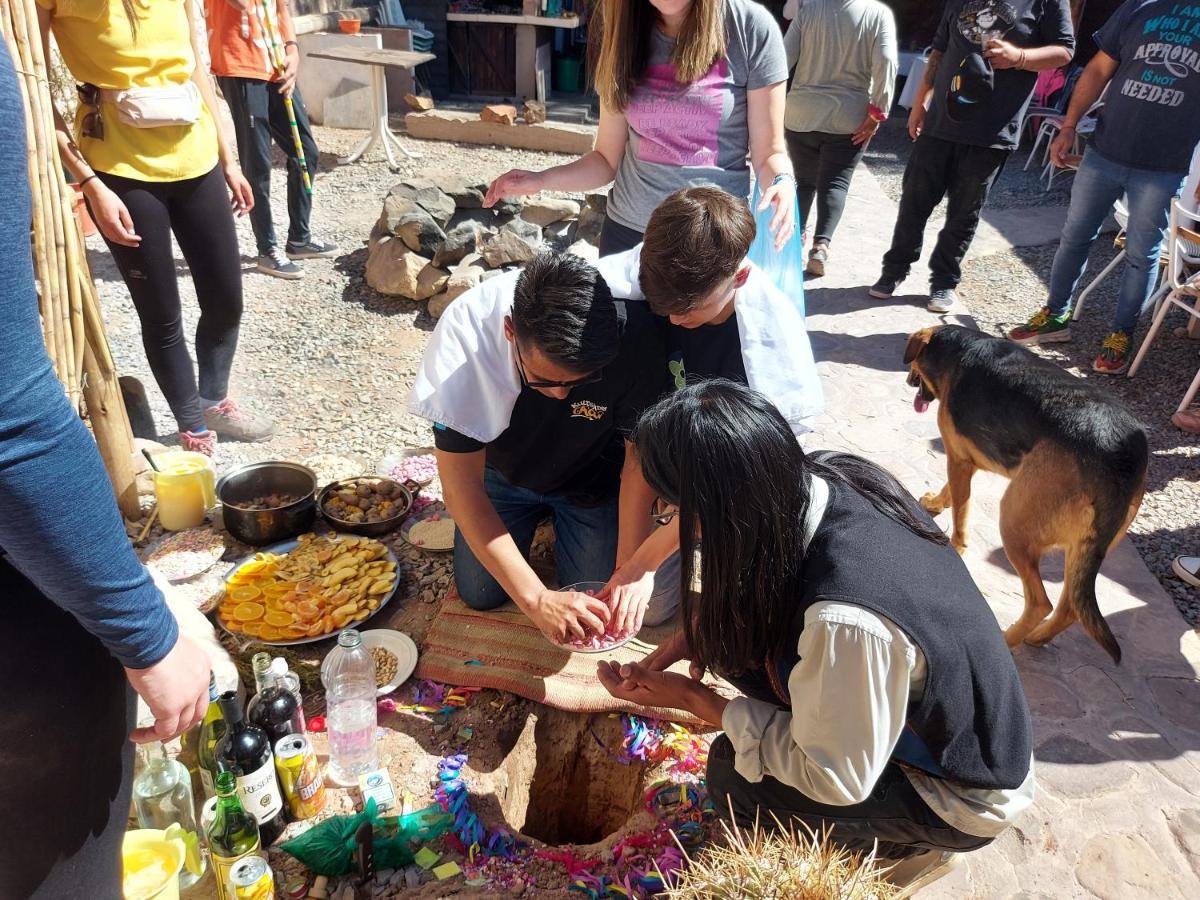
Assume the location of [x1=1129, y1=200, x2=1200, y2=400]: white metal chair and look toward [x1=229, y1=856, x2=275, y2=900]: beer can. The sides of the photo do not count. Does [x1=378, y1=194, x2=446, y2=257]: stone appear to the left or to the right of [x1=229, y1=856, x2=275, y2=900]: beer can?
right

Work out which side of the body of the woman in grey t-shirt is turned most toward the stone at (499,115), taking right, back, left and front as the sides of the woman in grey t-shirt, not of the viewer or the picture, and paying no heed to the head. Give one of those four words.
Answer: back

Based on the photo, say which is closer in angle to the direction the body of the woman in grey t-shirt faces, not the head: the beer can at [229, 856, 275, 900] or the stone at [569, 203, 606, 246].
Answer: the beer can

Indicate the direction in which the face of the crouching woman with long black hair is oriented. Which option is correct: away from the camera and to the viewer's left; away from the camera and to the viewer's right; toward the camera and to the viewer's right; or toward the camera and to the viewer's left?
away from the camera and to the viewer's left

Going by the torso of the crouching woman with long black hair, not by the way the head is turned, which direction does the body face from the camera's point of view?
to the viewer's left

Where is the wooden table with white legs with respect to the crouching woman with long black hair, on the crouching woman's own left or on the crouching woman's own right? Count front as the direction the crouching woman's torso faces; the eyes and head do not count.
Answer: on the crouching woman's own right

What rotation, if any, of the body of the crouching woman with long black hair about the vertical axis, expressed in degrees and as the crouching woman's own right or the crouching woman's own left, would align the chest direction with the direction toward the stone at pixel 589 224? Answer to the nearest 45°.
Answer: approximately 45° to the crouching woman's own right

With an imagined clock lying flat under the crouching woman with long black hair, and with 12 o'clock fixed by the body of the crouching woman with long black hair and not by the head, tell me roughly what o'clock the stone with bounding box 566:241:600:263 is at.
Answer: The stone is roughly at 2 o'clock from the crouching woman with long black hair.

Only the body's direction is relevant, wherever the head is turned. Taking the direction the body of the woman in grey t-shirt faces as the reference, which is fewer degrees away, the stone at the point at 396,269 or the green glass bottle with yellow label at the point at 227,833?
the green glass bottle with yellow label

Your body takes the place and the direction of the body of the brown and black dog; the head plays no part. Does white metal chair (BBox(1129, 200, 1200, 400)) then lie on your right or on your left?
on your right
